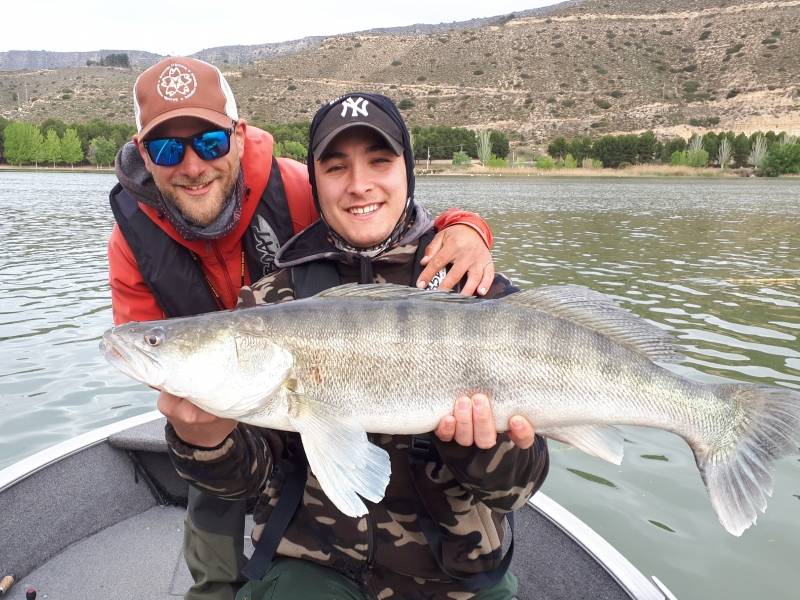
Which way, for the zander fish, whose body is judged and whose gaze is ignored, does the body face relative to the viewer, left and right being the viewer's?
facing to the left of the viewer

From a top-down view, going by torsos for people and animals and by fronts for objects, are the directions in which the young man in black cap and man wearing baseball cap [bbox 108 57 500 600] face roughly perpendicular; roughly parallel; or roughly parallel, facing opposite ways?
roughly parallel

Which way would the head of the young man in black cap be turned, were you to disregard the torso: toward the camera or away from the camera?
toward the camera

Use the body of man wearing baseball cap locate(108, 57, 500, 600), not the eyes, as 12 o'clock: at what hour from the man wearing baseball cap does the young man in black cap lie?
The young man in black cap is roughly at 11 o'clock from the man wearing baseball cap.

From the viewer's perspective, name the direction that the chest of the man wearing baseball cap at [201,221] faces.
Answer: toward the camera

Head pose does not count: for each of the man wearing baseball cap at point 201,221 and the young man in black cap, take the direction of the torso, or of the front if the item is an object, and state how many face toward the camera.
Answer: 2

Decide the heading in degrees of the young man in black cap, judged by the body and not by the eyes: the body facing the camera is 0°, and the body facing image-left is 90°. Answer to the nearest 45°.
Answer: approximately 0°
